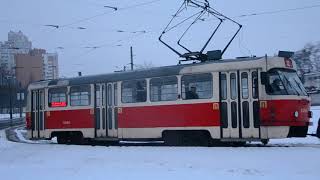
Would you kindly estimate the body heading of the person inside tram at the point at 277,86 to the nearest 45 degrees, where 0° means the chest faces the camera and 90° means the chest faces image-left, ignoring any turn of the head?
approximately 270°

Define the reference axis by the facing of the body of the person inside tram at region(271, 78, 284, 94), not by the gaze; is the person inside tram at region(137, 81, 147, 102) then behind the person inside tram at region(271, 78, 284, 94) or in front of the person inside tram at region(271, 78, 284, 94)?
behind

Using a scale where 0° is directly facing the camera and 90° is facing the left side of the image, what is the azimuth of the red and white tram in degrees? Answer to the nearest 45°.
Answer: approximately 315°
